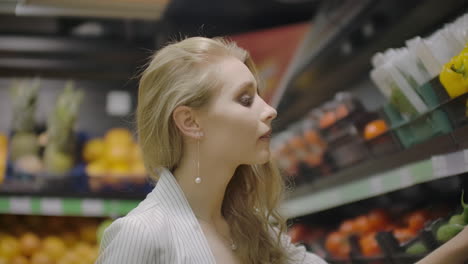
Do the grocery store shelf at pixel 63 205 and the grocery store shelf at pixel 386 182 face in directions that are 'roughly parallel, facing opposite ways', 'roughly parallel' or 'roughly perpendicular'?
roughly perpendicular

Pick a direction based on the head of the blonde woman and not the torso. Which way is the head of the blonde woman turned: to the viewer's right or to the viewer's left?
to the viewer's right

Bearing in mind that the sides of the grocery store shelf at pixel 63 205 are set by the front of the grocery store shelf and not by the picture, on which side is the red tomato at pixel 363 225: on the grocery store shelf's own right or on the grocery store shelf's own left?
on the grocery store shelf's own left

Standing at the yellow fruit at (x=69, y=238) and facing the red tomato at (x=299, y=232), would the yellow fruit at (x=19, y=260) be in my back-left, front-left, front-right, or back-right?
back-right

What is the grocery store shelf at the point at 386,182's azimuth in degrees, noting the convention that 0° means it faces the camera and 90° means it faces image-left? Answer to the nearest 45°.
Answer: approximately 45°

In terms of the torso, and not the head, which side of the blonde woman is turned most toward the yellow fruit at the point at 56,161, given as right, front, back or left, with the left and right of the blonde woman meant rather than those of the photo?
back

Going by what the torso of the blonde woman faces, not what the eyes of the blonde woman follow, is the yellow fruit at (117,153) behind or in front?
behind

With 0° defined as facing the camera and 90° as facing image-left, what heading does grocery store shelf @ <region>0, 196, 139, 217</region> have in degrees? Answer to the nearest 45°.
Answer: approximately 0°

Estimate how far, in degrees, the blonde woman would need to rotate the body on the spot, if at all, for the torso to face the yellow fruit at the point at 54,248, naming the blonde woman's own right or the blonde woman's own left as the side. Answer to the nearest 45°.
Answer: approximately 180°

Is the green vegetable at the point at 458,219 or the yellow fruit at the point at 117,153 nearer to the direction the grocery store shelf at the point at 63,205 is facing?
the green vegetable

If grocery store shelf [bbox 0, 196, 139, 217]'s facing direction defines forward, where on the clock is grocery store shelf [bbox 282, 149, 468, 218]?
grocery store shelf [bbox 282, 149, 468, 218] is roughly at 11 o'clock from grocery store shelf [bbox 0, 196, 139, 217].
